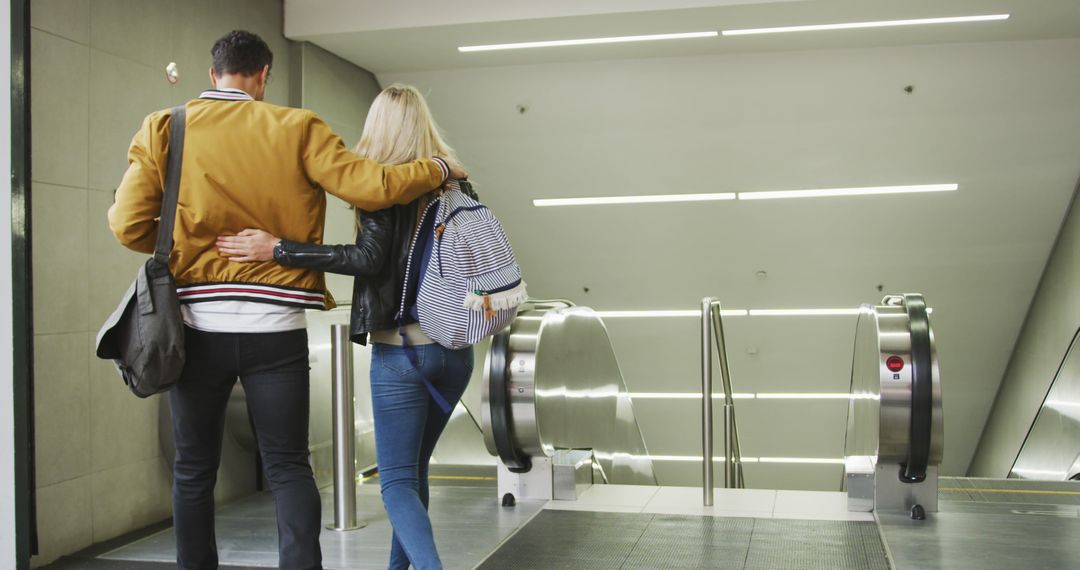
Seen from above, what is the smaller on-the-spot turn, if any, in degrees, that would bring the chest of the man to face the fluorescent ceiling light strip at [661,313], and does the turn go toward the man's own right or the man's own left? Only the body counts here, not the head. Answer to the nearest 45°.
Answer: approximately 45° to the man's own right

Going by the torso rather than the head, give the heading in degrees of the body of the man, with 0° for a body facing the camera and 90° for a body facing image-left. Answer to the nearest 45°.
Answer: approximately 180°

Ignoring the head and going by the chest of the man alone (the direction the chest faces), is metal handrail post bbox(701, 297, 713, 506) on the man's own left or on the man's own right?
on the man's own right

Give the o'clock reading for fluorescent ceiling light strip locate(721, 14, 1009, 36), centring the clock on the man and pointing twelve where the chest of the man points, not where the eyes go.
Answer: The fluorescent ceiling light strip is roughly at 2 o'clock from the man.

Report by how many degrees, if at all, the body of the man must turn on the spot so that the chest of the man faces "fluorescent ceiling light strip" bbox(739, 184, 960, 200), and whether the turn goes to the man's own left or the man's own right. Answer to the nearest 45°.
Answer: approximately 45° to the man's own right

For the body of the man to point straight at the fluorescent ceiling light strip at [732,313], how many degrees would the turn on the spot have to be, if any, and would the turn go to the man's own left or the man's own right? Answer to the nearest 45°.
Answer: approximately 45° to the man's own right

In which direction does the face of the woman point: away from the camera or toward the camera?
away from the camera
